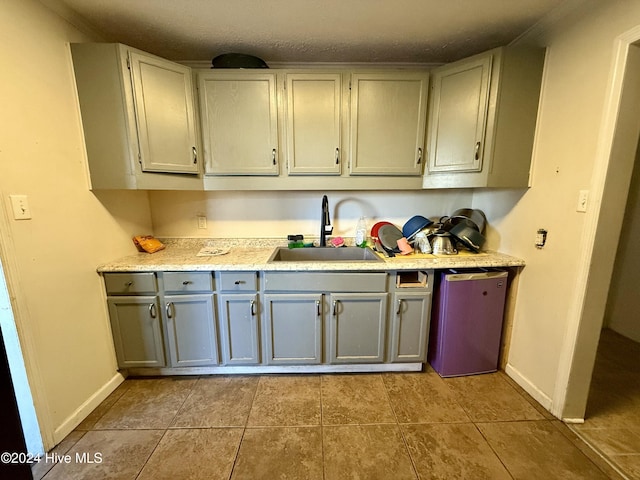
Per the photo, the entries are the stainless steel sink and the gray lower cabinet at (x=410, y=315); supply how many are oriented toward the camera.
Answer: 2

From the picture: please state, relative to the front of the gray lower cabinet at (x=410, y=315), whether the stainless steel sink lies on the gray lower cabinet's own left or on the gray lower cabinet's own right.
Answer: on the gray lower cabinet's own right

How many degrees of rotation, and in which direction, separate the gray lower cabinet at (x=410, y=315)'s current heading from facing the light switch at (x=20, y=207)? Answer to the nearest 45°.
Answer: approximately 45° to its right

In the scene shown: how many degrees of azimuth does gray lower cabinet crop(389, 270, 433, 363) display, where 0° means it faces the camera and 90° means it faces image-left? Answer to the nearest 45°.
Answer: approximately 0°

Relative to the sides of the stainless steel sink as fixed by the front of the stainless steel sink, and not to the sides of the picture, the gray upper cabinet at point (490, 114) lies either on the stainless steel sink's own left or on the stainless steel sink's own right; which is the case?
on the stainless steel sink's own left

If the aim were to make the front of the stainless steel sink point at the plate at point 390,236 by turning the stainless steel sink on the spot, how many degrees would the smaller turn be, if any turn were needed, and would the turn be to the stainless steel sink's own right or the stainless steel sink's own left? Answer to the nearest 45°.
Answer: approximately 90° to the stainless steel sink's own left
